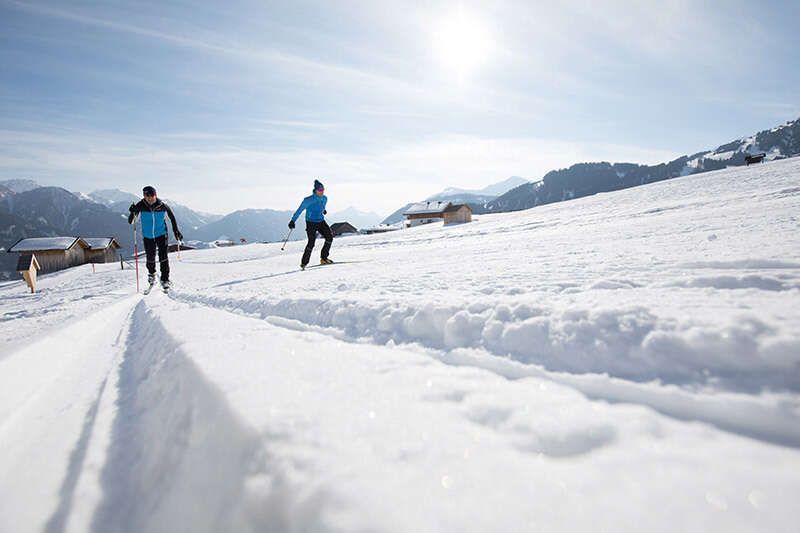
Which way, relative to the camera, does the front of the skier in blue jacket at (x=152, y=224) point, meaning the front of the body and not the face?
toward the camera

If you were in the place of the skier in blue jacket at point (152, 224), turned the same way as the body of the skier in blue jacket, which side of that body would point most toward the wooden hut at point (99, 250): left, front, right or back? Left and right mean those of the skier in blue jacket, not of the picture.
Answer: back

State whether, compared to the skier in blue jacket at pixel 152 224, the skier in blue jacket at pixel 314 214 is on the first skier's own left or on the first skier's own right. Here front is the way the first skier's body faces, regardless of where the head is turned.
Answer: on the first skier's own left
